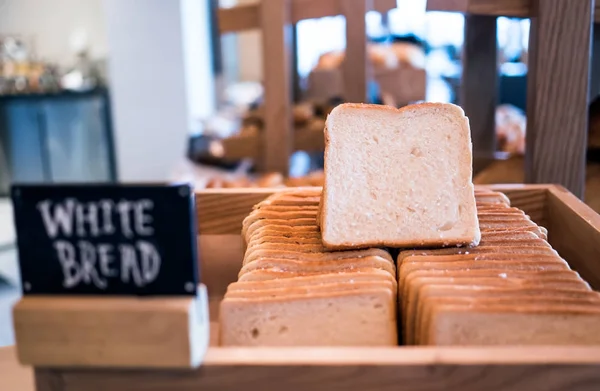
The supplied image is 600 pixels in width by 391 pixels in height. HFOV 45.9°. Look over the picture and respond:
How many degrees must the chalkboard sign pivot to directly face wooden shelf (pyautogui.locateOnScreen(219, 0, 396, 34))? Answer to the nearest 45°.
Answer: approximately 135° to its left

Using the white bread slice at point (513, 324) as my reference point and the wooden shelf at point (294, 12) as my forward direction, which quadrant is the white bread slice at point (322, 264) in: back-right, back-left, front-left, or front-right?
front-left

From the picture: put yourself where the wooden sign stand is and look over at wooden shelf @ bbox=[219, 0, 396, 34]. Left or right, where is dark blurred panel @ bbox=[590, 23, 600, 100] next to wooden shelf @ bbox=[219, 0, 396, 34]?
right

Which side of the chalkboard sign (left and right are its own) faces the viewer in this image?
front
